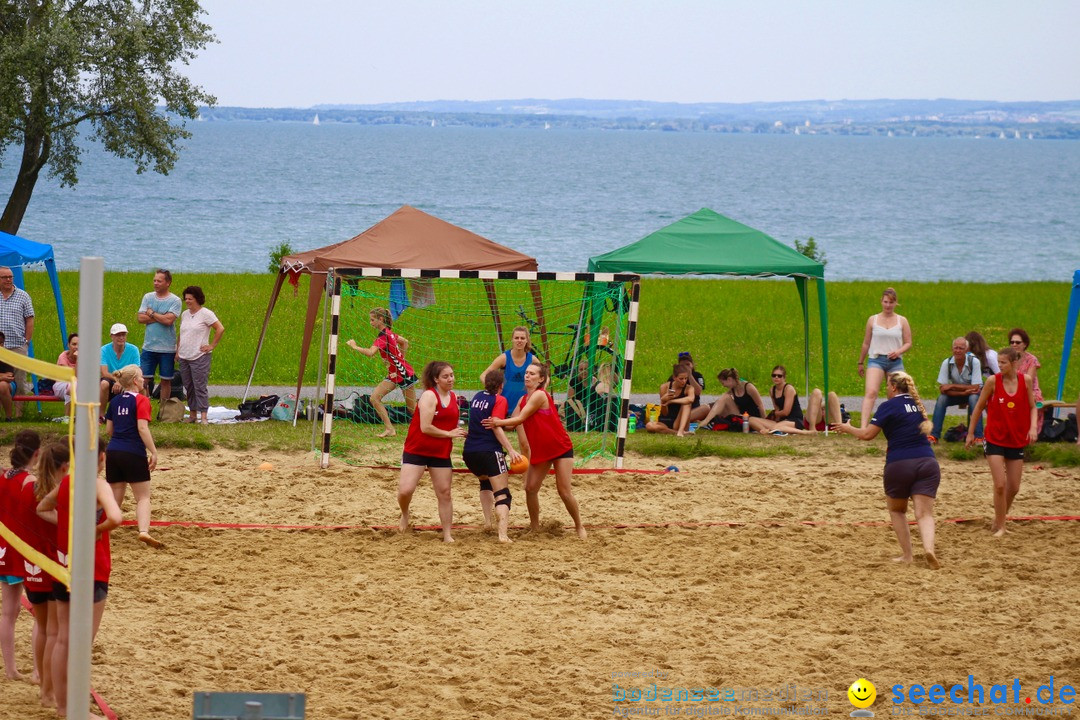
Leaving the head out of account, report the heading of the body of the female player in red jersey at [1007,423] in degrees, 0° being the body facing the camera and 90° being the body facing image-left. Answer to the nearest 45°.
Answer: approximately 0°

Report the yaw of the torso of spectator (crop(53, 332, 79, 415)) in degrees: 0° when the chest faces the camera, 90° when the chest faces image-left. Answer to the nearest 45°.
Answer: approximately 315°

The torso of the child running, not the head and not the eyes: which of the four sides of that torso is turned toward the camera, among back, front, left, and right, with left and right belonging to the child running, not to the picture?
left

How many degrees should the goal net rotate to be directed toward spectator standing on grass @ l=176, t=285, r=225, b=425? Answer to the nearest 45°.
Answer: approximately 90° to its right

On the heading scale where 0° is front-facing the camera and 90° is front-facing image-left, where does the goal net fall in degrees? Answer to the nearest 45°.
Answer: approximately 0°

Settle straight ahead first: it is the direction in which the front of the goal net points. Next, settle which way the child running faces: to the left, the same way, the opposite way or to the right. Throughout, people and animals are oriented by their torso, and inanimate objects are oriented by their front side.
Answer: to the right

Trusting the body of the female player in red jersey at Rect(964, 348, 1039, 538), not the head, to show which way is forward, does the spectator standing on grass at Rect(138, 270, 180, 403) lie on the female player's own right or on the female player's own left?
on the female player's own right

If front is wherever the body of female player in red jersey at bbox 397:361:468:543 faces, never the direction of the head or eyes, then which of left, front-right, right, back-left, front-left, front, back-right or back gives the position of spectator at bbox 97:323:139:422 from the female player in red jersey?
back

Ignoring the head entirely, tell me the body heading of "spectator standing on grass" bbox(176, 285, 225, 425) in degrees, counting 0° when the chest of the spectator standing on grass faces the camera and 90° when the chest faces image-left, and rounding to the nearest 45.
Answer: approximately 45°

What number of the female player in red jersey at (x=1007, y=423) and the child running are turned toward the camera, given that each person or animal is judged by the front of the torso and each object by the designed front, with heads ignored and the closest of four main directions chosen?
1

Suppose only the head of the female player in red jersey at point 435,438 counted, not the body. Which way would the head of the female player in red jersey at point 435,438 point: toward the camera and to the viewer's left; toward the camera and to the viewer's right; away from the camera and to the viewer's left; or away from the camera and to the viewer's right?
toward the camera and to the viewer's right

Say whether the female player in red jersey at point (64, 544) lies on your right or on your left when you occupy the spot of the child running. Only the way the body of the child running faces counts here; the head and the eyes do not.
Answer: on your left

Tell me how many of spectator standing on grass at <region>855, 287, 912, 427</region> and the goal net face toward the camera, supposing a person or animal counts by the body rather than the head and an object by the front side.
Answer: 2
